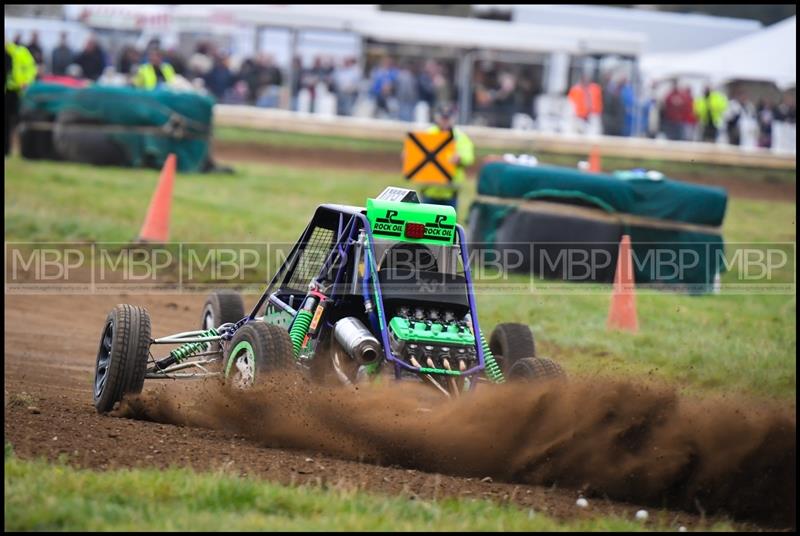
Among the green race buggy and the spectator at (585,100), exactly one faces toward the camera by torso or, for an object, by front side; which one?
the spectator

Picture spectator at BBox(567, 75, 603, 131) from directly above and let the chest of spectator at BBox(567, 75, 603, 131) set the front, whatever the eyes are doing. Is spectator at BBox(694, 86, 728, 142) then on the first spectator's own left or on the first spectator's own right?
on the first spectator's own left

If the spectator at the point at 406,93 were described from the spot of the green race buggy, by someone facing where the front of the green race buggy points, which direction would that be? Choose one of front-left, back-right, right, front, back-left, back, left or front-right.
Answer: front-right

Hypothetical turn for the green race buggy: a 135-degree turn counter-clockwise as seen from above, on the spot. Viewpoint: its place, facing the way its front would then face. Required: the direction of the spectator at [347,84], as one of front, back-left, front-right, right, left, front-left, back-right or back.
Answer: back

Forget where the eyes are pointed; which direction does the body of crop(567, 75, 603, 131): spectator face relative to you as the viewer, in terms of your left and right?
facing the viewer

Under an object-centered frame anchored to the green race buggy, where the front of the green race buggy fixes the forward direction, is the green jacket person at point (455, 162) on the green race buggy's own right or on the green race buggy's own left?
on the green race buggy's own right

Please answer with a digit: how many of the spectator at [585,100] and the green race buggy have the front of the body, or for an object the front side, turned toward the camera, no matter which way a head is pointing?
1

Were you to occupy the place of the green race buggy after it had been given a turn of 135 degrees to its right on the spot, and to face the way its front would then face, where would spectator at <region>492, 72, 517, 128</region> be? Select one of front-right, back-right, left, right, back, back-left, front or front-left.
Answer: left

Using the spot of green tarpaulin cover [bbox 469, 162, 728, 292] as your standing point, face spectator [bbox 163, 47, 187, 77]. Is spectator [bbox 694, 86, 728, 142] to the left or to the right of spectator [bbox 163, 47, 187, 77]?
right

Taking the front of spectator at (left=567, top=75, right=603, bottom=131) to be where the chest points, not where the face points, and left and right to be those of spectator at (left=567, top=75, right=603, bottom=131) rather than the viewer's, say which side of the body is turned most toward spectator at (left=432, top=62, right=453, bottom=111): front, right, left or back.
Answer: right

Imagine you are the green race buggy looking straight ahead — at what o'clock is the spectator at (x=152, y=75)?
The spectator is roughly at 1 o'clock from the green race buggy.

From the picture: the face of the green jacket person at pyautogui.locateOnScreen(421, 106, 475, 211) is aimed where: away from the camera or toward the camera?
toward the camera

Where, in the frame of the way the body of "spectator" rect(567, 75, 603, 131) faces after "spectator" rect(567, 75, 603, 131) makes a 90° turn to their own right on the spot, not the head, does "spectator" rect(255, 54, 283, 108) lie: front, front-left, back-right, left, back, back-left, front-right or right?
front

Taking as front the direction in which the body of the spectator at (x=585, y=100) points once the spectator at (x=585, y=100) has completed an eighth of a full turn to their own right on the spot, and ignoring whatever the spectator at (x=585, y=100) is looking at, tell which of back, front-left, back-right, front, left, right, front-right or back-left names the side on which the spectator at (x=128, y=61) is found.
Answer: front-right

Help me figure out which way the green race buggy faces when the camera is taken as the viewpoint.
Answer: facing away from the viewer and to the left of the viewer

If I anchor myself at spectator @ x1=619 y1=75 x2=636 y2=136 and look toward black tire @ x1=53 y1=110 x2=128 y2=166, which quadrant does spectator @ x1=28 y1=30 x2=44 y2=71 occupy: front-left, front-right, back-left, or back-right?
front-right

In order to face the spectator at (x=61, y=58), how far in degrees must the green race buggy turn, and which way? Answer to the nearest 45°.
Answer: approximately 45° to its right

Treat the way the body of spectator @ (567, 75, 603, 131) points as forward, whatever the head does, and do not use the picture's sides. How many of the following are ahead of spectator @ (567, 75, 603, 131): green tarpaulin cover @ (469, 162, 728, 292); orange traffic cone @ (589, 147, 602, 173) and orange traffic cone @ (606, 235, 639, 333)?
3
